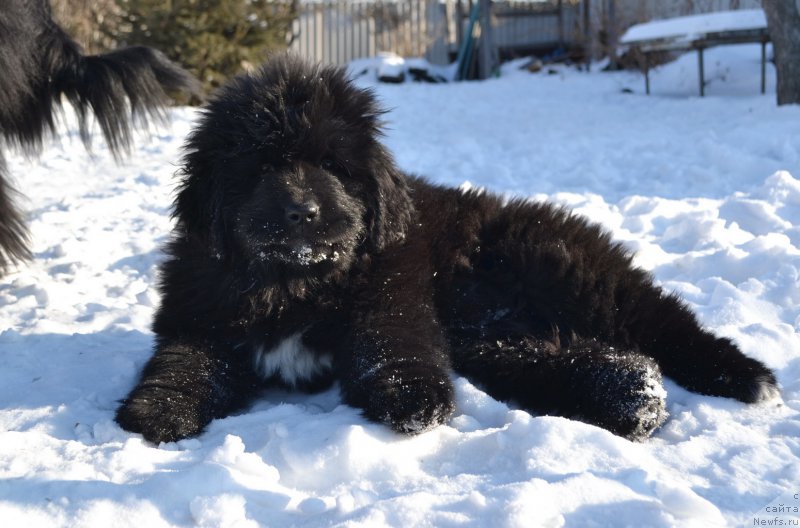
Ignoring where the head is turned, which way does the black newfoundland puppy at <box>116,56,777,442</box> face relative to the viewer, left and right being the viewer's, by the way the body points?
facing the viewer and to the left of the viewer

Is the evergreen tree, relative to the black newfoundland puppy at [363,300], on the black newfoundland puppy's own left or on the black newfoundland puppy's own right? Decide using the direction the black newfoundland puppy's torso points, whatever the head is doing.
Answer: on the black newfoundland puppy's own right

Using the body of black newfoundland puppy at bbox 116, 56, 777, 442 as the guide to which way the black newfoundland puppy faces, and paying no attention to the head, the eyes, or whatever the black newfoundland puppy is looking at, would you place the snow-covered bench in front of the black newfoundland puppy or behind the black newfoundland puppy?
behind
